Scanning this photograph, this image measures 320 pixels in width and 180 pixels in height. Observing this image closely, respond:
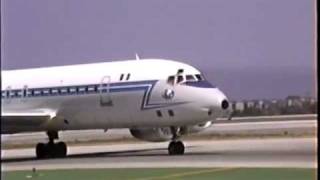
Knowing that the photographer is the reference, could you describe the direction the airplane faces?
facing the viewer and to the right of the viewer
